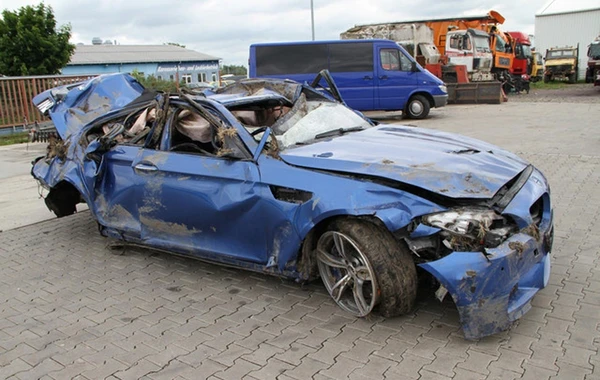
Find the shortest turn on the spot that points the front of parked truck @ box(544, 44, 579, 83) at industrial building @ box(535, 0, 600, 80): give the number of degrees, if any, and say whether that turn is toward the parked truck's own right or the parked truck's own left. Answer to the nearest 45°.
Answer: approximately 180°

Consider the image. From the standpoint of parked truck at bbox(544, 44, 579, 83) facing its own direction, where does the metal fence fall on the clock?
The metal fence is roughly at 1 o'clock from the parked truck.

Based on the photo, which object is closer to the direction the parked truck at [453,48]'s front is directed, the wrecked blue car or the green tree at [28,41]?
the wrecked blue car

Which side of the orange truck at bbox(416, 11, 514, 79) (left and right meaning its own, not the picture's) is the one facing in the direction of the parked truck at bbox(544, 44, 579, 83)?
left

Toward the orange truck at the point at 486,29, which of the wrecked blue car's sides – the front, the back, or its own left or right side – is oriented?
left

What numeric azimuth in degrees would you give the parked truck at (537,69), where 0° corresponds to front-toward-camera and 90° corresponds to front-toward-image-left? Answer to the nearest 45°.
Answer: approximately 315°

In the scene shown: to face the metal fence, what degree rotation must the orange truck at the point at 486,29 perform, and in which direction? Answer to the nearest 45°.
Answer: approximately 90° to its right

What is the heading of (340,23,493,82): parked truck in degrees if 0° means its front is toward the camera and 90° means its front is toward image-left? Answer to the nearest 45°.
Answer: approximately 315°

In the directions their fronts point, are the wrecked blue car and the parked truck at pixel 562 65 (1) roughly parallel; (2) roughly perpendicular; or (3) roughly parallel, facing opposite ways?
roughly perpendicular
